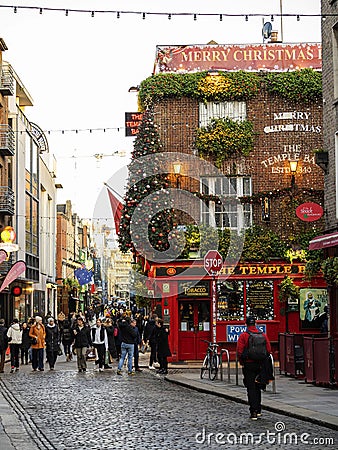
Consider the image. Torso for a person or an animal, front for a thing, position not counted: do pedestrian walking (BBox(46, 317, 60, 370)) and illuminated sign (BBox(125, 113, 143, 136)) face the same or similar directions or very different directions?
same or similar directions

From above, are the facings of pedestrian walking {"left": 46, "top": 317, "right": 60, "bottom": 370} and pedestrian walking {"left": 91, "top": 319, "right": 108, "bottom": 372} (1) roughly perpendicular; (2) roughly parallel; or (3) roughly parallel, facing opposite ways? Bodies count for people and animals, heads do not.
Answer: roughly parallel

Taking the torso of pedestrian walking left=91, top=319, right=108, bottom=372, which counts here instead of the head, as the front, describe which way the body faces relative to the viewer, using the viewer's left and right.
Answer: facing the viewer

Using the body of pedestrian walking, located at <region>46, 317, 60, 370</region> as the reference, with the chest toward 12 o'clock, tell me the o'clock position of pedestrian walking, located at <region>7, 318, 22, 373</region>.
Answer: pedestrian walking, located at <region>7, 318, 22, 373</region> is roughly at 3 o'clock from pedestrian walking, located at <region>46, 317, 60, 370</region>.

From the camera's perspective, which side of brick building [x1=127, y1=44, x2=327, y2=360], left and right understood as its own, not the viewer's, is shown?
front

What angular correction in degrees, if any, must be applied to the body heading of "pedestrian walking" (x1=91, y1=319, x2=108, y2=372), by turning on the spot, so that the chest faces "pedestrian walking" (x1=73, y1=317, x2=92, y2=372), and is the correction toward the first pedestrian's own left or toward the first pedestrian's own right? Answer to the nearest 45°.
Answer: approximately 90° to the first pedestrian's own right

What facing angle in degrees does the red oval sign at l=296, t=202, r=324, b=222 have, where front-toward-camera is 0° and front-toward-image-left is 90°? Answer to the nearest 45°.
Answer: approximately 0°
